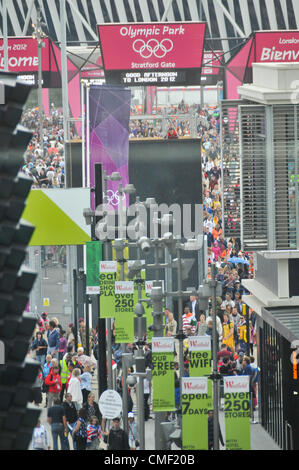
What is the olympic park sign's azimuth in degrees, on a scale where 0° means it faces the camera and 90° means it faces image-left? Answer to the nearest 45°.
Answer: approximately 0°

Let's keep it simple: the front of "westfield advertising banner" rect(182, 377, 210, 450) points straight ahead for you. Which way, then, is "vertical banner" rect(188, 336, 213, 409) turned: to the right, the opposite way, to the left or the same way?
the same way

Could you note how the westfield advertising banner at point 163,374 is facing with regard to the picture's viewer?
facing the viewer

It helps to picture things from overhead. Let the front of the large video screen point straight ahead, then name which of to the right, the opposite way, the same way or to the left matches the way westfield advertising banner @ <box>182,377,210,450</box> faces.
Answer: the same way

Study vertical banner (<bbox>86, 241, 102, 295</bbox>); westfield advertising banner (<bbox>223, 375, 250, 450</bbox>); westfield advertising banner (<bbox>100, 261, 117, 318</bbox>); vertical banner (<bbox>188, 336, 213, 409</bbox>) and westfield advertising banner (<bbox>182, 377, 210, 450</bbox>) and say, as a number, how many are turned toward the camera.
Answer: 5

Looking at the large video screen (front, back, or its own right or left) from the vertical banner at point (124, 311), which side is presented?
front

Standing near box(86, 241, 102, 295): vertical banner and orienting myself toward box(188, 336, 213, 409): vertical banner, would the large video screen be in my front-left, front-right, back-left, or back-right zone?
back-left

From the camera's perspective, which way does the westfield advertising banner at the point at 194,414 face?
toward the camera

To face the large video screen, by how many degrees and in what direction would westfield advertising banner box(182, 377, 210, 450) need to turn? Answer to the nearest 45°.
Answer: approximately 180°

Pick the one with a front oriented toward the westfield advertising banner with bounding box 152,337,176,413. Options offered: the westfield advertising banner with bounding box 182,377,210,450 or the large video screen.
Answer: the large video screen

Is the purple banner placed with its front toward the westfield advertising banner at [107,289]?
yes

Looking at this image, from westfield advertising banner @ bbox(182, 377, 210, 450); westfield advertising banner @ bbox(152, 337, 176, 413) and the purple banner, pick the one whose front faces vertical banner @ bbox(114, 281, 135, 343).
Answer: the purple banner

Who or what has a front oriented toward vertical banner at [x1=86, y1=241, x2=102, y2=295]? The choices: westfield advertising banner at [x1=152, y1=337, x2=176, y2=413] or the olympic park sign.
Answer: the olympic park sign

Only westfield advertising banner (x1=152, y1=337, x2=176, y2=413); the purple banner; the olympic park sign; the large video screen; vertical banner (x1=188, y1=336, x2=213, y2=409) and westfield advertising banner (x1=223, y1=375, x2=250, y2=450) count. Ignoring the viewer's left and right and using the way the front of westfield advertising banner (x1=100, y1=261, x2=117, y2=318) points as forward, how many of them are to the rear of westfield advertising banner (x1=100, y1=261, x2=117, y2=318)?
3

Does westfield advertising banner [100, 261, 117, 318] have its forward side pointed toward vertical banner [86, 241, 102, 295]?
no

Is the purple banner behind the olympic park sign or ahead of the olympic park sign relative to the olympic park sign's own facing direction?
ahead
